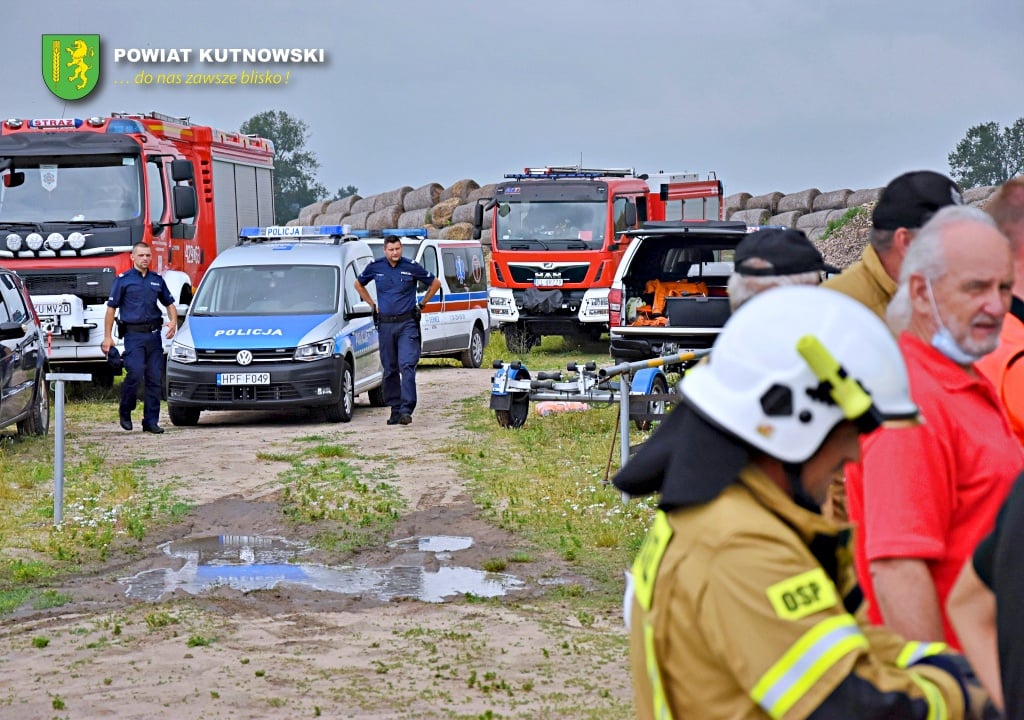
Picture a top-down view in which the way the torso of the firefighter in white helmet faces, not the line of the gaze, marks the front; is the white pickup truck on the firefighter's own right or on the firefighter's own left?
on the firefighter's own left

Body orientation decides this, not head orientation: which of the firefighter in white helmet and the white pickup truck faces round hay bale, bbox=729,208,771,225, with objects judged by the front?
the white pickup truck

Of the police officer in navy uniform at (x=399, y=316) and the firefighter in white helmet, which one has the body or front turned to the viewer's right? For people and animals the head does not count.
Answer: the firefighter in white helmet

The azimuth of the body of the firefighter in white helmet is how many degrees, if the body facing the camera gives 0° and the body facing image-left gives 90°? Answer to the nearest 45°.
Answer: approximately 270°

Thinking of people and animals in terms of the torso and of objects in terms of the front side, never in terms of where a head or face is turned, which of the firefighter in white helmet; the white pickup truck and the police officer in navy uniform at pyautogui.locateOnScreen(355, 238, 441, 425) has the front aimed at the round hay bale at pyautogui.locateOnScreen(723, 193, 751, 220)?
the white pickup truck

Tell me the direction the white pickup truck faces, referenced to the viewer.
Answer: facing away from the viewer
